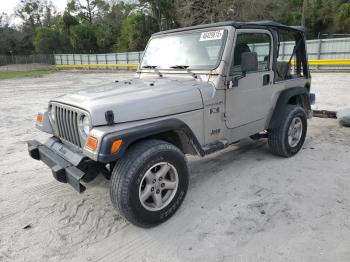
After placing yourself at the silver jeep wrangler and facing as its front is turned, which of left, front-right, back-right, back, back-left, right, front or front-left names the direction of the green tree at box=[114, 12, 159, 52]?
back-right

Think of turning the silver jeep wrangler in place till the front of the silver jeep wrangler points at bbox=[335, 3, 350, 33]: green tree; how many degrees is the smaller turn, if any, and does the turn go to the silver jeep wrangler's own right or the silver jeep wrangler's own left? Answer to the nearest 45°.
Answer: approximately 180°

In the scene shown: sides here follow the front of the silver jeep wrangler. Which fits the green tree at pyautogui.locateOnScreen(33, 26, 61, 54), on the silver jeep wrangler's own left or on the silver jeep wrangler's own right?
on the silver jeep wrangler's own right

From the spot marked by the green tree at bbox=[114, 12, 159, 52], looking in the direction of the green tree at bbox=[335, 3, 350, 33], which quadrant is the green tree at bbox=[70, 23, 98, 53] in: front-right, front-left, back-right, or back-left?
back-left

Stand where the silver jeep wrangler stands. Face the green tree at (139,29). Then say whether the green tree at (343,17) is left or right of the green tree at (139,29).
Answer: right

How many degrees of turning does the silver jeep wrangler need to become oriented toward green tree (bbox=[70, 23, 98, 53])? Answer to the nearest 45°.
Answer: approximately 135° to its right
